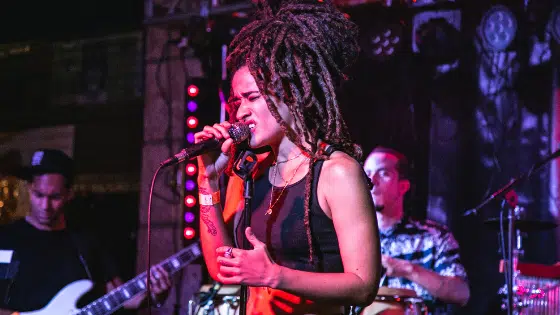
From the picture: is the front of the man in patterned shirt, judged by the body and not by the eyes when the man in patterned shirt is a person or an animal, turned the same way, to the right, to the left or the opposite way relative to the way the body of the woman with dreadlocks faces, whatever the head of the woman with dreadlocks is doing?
the same way

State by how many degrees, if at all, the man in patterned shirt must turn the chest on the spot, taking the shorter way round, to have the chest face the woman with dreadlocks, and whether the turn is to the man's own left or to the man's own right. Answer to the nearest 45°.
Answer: approximately 45° to the man's own left

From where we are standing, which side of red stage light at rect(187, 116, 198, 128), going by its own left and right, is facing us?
front

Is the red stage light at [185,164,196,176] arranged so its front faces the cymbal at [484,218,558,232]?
no

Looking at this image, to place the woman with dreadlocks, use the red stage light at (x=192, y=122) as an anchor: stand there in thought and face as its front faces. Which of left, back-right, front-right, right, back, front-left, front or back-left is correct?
front

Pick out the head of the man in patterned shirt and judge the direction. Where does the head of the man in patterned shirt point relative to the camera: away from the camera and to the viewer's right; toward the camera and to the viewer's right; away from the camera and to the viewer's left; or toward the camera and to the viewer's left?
toward the camera and to the viewer's left

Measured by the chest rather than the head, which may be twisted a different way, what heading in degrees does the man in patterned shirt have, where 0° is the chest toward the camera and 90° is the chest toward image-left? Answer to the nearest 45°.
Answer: approximately 45°

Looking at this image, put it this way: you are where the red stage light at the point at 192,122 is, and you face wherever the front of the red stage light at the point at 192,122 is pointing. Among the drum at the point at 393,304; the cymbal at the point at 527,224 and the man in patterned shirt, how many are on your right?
0

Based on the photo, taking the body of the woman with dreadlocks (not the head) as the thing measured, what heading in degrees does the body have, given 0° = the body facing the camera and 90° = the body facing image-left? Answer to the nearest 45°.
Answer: approximately 45°

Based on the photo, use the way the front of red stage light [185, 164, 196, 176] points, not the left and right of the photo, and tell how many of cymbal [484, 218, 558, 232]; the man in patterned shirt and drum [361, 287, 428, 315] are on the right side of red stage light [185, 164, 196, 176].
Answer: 0

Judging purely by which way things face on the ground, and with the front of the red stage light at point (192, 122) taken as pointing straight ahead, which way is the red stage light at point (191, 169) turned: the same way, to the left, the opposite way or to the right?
the same way

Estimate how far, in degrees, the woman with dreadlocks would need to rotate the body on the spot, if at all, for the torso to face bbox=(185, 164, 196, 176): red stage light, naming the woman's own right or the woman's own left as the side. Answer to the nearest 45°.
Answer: approximately 135° to the woman's own right

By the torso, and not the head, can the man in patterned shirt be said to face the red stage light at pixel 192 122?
no

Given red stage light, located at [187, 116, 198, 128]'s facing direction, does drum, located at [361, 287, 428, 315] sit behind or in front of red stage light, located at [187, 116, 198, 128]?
in front

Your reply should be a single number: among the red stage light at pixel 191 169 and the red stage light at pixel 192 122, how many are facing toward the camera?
2

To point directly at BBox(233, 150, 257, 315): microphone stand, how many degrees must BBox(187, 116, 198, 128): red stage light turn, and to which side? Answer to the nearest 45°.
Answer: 0° — it already faces it
